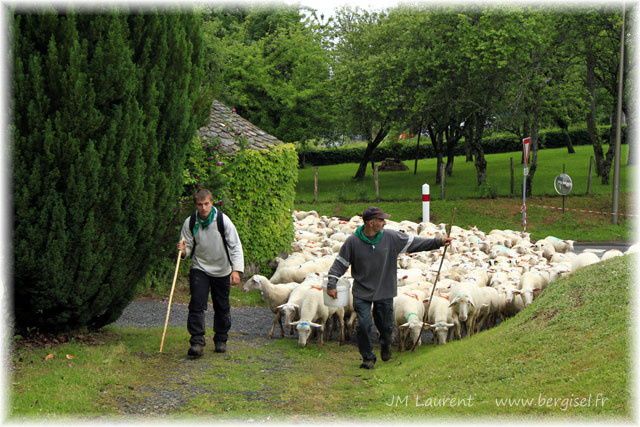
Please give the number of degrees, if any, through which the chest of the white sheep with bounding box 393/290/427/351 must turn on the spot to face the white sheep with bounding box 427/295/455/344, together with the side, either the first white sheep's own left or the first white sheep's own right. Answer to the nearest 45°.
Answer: approximately 135° to the first white sheep's own left

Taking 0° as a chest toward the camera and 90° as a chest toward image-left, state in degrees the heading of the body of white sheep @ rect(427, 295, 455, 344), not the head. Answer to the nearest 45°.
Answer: approximately 0°

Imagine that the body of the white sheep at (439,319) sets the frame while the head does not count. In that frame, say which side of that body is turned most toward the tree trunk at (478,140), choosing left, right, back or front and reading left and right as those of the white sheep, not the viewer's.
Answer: back

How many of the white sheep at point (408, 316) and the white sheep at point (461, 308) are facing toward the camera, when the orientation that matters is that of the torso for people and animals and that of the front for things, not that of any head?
2

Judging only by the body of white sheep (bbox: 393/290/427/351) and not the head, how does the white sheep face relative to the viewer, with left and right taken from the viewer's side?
facing the viewer

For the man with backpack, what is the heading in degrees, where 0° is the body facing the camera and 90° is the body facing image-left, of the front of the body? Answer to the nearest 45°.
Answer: approximately 0°

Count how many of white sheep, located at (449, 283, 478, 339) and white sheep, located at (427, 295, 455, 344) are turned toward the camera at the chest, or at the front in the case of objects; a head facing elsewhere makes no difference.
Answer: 2

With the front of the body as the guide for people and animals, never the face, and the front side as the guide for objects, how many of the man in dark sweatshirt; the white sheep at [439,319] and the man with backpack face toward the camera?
3

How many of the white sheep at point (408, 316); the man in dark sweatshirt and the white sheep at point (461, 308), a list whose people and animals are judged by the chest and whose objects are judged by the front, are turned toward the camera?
3

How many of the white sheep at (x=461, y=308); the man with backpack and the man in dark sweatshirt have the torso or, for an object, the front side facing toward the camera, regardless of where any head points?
3

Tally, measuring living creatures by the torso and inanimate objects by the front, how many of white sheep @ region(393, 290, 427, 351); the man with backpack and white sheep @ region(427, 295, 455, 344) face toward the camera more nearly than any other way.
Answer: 3

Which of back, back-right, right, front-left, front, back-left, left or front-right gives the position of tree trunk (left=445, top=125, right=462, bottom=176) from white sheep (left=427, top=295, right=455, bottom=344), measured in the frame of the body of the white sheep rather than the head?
back
